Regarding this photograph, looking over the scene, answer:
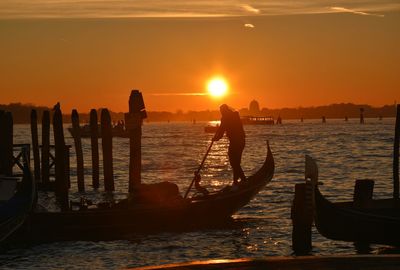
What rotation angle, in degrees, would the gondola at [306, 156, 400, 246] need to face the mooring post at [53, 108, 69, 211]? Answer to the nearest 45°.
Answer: approximately 45° to its right

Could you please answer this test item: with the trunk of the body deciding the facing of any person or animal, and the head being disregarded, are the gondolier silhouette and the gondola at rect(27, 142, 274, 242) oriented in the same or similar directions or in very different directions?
same or similar directions

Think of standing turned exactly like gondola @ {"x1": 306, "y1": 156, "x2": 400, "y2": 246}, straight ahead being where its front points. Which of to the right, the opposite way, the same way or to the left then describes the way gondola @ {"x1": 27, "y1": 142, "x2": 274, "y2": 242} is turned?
the same way

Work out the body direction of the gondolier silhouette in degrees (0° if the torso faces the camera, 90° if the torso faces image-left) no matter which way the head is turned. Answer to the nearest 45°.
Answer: approximately 90°

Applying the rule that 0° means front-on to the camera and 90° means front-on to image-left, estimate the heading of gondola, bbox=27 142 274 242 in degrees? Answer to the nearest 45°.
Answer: approximately 90°

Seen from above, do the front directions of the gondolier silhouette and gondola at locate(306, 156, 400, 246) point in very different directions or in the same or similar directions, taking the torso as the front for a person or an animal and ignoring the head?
same or similar directions

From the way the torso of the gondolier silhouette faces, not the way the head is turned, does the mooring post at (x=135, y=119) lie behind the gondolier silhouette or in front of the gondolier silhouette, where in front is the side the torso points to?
in front

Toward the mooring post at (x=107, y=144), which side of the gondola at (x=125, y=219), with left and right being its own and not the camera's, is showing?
right

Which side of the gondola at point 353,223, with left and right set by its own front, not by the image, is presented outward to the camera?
left

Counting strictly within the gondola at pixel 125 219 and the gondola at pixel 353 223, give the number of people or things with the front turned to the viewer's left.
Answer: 2

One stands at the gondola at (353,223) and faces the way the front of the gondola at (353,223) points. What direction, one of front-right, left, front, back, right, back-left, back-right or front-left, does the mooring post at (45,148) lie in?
front-right

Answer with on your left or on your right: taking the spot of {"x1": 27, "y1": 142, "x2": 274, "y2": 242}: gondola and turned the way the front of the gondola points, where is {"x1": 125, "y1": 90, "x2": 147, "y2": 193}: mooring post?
on your right

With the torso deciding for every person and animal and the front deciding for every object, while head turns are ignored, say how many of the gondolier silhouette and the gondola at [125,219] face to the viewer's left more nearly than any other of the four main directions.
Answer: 2

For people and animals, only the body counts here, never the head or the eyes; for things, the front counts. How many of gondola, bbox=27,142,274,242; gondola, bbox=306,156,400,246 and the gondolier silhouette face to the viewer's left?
3

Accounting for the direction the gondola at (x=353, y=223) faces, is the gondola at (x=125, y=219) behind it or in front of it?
in front
